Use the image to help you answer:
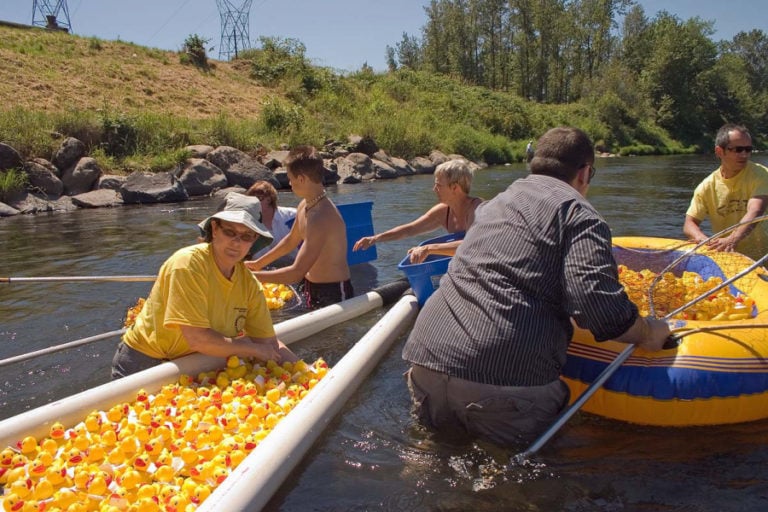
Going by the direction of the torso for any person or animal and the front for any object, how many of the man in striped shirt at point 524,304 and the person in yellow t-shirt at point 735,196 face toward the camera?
1

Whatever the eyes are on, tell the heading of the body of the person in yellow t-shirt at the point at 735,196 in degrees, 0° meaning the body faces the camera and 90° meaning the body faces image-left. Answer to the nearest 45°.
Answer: approximately 0°

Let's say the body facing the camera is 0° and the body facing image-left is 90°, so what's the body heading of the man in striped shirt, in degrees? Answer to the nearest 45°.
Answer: approximately 225°

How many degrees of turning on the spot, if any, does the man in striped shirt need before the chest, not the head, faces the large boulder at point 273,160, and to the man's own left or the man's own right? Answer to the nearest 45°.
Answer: approximately 90° to the man's own left

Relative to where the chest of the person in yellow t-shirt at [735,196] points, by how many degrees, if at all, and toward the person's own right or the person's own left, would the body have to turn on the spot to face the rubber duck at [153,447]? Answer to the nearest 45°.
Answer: approximately 45° to the person's own right

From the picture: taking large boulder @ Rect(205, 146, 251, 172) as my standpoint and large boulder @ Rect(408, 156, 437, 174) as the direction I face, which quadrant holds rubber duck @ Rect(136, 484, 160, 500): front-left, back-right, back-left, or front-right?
back-right

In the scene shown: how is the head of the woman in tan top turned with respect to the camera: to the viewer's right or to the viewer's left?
to the viewer's left

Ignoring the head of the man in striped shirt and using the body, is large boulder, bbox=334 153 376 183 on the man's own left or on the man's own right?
on the man's own left

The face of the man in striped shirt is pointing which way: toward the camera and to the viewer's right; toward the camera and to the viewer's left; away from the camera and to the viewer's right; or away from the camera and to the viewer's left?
away from the camera and to the viewer's right

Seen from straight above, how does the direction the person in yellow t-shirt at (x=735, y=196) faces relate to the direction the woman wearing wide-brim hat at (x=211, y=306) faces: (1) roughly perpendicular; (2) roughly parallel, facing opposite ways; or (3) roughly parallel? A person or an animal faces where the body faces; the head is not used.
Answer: roughly perpendicular
